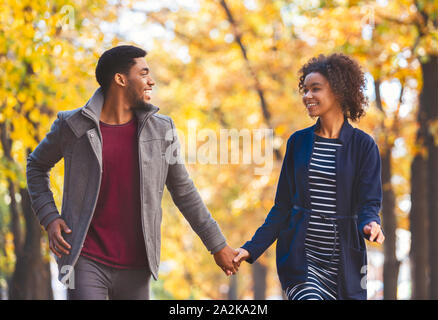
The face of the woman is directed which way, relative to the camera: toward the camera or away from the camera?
toward the camera

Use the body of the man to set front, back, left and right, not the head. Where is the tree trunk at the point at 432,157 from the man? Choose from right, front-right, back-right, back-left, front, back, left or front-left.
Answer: back-left

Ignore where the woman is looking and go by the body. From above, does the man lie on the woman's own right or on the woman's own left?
on the woman's own right

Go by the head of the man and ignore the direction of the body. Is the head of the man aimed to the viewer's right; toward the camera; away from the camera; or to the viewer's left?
to the viewer's right

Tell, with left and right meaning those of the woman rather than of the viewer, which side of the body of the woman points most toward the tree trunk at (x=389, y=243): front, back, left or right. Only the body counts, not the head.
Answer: back

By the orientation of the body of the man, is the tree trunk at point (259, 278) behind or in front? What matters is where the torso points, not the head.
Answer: behind

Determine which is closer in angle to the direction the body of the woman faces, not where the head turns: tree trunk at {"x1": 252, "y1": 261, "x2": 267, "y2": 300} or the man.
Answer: the man

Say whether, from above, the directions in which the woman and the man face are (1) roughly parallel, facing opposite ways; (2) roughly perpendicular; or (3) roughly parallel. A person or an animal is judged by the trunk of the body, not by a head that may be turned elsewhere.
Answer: roughly parallel

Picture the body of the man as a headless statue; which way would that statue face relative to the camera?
toward the camera
